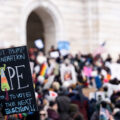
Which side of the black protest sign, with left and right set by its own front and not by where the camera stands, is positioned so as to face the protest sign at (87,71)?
back

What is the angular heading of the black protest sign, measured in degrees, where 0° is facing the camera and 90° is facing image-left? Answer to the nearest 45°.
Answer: approximately 0°

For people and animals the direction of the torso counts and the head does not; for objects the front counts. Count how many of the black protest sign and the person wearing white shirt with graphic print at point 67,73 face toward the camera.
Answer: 2

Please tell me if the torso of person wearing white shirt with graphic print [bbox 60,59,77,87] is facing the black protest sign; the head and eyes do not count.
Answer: yes

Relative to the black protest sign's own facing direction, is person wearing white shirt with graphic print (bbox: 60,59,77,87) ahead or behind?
behind

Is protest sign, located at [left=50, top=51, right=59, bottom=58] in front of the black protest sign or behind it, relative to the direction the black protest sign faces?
behind

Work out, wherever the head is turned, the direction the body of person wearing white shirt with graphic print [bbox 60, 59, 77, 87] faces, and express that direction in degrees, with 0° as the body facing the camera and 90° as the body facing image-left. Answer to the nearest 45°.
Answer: approximately 0°
